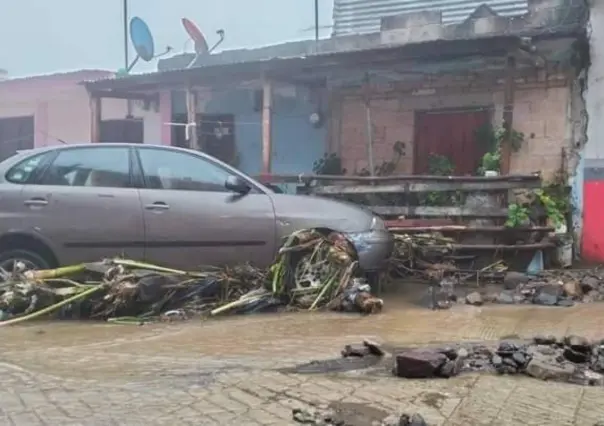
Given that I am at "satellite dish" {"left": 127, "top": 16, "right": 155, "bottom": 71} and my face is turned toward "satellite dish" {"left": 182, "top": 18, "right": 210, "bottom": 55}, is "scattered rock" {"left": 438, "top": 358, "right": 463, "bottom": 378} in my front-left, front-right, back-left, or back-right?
front-right

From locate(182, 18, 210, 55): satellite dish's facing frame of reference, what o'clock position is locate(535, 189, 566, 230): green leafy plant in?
The green leafy plant is roughly at 2 o'clock from the satellite dish.

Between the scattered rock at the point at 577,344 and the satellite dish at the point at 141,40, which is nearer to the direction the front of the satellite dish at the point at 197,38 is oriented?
the scattered rock

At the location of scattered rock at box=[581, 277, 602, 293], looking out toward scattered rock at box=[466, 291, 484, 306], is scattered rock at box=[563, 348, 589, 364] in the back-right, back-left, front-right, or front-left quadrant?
front-left

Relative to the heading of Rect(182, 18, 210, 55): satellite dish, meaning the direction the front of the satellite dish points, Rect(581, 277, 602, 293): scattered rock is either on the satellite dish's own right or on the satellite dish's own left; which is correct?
on the satellite dish's own right

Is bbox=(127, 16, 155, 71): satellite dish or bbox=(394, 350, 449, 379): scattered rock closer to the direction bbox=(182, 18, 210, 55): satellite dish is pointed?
the scattered rock

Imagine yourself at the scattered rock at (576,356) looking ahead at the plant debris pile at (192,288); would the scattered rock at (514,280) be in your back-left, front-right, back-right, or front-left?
front-right

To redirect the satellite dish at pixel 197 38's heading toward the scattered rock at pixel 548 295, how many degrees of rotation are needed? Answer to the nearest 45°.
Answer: approximately 45° to its right

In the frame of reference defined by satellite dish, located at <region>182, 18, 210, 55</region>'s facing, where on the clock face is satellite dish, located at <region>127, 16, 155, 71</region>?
satellite dish, located at <region>127, 16, 155, 71</region> is roughly at 7 o'clock from satellite dish, located at <region>182, 18, 210, 55</region>.

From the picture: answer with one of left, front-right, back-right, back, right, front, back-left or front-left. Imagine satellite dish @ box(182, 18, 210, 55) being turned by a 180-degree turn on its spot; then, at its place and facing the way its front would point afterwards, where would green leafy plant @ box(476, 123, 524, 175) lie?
back-left

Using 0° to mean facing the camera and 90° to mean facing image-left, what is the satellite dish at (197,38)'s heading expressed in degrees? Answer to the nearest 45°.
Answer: approximately 270°

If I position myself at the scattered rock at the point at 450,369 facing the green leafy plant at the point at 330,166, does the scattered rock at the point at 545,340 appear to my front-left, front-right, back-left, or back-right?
front-right
